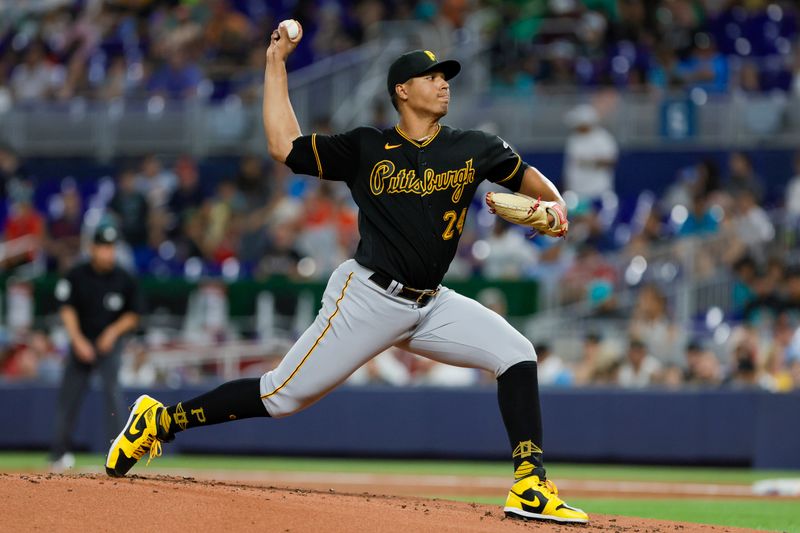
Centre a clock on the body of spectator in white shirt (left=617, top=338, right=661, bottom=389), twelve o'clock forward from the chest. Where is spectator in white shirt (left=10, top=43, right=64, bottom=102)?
spectator in white shirt (left=10, top=43, right=64, bottom=102) is roughly at 4 o'clock from spectator in white shirt (left=617, top=338, right=661, bottom=389).

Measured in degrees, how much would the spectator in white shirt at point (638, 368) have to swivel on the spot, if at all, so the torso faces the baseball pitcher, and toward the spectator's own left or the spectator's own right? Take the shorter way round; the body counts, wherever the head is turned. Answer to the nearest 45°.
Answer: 0° — they already face them

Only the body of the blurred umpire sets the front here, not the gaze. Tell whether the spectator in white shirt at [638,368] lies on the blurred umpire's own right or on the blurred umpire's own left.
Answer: on the blurred umpire's own left

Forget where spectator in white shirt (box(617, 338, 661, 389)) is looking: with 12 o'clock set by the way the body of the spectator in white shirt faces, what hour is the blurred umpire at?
The blurred umpire is roughly at 2 o'clock from the spectator in white shirt.

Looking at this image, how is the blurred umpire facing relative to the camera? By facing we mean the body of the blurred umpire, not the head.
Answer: toward the camera

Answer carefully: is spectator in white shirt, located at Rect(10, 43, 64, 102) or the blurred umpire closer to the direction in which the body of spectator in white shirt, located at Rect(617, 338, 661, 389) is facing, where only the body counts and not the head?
the blurred umpire

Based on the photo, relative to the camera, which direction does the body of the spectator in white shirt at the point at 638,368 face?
toward the camera

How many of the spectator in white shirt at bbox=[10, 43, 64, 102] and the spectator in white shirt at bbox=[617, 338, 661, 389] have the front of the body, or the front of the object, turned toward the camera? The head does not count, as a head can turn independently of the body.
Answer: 2

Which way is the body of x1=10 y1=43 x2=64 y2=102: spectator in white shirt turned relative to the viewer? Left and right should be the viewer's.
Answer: facing the viewer

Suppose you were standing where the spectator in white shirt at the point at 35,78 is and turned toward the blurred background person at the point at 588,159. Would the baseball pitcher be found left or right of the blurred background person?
right

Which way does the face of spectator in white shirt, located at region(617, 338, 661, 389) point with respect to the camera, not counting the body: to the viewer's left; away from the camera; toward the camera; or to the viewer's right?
toward the camera

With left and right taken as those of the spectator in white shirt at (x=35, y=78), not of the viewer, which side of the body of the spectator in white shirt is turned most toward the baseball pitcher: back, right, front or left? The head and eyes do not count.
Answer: front

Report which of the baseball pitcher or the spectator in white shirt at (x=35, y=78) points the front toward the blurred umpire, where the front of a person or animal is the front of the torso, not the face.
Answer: the spectator in white shirt

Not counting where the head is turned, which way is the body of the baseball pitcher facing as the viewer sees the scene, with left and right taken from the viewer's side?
facing the viewer and to the right of the viewer
